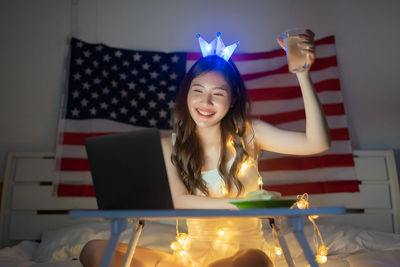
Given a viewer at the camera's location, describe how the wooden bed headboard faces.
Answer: facing the viewer

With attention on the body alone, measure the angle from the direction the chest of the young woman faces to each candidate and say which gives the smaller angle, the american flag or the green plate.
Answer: the green plate

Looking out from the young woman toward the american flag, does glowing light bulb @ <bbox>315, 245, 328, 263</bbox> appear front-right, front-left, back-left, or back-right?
back-right

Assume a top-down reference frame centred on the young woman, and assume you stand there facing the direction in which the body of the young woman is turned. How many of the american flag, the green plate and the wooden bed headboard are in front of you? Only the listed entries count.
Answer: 1

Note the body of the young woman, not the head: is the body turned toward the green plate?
yes

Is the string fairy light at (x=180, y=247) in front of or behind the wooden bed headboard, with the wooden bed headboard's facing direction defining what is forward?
in front

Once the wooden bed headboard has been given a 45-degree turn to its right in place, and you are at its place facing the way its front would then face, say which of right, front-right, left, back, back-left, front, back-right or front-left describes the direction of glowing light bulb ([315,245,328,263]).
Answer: left

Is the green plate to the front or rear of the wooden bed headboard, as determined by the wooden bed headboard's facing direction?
to the front

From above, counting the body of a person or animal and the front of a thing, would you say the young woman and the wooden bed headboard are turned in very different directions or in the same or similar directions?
same or similar directions

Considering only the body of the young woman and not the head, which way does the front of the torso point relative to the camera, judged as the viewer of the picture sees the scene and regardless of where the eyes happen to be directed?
toward the camera

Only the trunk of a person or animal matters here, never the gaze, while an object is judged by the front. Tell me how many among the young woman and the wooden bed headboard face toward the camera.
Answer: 2
